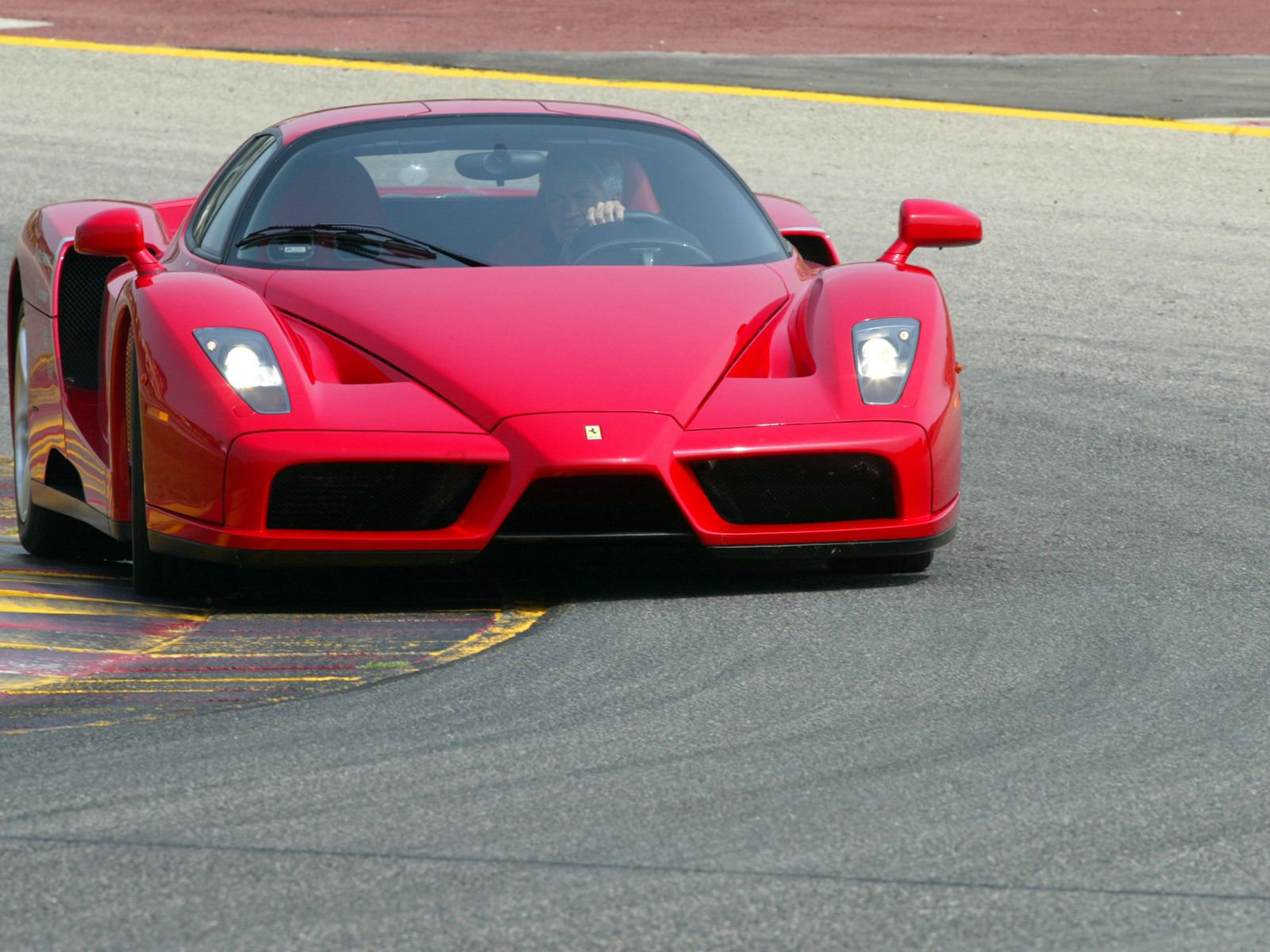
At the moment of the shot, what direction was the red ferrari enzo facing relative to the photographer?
facing the viewer
